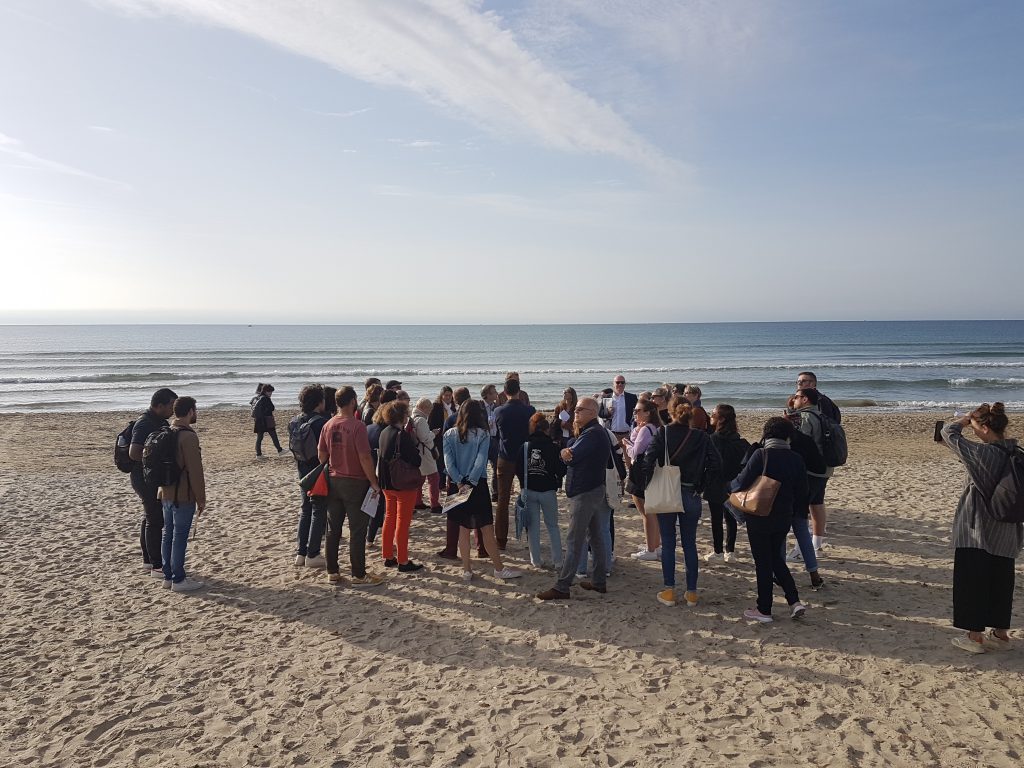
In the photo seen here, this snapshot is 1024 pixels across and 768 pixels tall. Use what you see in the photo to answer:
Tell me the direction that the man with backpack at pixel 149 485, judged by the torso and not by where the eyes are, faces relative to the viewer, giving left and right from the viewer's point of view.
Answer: facing to the right of the viewer

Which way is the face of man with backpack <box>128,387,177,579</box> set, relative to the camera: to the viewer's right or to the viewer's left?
to the viewer's right

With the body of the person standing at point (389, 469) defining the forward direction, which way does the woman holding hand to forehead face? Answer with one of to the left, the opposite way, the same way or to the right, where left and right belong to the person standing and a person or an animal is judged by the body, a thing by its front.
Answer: to the left

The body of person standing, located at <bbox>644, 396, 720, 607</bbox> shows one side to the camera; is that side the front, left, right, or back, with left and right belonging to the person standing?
back

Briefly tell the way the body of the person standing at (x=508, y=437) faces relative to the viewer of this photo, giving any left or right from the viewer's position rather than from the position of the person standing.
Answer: facing away from the viewer

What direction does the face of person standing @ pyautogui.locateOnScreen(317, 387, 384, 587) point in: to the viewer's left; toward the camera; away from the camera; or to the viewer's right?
away from the camera

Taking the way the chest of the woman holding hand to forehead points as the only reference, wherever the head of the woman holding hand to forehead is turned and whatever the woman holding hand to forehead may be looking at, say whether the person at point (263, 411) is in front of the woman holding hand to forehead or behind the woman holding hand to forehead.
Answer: in front
